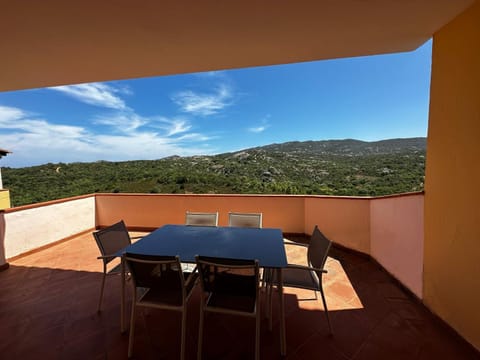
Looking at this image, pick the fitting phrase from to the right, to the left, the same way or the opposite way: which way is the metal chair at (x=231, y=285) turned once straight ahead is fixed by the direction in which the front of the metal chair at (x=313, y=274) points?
to the right

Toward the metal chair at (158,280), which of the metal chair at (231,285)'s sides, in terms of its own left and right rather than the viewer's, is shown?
left

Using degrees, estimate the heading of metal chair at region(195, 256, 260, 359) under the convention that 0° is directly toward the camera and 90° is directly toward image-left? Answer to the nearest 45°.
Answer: approximately 180°

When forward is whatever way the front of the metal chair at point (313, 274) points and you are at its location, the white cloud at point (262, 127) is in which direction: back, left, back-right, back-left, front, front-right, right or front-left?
right

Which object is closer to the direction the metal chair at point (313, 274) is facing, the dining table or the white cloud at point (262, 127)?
the dining table

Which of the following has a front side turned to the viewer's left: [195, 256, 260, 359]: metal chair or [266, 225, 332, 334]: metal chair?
[266, 225, 332, 334]: metal chair

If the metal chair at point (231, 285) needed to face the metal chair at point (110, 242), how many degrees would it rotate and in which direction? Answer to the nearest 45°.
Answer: approximately 45° to its left

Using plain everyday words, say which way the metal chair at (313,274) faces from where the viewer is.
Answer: facing to the left of the viewer

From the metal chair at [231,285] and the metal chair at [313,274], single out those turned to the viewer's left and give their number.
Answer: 1

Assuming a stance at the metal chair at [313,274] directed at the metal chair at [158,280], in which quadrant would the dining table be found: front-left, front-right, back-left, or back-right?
front-right

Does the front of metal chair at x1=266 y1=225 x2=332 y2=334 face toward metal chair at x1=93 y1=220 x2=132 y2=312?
yes

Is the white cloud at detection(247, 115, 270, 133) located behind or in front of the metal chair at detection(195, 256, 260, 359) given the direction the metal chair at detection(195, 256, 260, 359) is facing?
in front

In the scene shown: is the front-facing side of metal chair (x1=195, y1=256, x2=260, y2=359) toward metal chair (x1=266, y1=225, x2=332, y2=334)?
no

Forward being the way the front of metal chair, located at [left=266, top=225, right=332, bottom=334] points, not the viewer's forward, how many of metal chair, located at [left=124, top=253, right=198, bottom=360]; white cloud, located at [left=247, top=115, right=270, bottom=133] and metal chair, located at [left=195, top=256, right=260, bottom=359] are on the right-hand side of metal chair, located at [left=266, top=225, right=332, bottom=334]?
1

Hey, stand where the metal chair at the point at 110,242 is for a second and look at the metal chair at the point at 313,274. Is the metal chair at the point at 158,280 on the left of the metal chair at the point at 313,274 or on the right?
right
